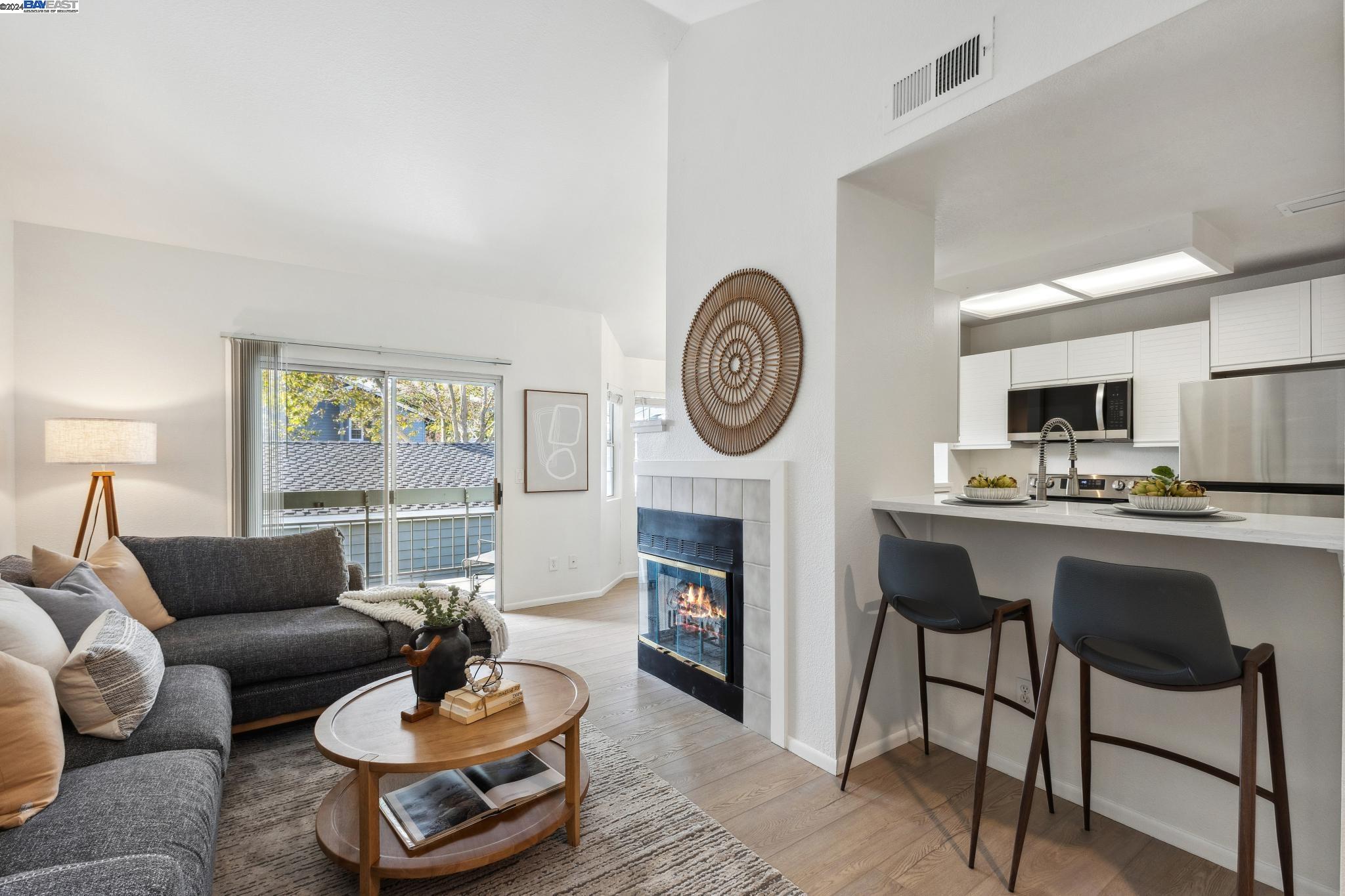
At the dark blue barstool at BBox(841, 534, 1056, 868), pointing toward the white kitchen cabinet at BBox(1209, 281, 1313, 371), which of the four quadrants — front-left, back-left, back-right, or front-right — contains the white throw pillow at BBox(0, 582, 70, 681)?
back-left

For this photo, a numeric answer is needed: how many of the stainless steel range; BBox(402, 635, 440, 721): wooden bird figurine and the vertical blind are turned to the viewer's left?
1

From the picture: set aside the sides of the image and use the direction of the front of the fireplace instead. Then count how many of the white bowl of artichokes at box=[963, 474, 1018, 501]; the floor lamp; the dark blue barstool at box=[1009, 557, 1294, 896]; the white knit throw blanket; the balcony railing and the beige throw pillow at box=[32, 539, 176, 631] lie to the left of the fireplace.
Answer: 2

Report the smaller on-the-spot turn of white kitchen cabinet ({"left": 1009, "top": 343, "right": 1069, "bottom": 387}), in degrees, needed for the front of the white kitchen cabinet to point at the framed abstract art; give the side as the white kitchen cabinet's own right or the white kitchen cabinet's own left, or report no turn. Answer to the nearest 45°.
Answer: approximately 45° to the white kitchen cabinet's own right

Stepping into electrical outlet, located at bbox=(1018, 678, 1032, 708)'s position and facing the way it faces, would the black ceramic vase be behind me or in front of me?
in front

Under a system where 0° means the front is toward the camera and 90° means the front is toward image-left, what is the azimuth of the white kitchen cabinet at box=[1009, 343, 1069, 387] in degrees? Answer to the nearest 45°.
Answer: approximately 45°

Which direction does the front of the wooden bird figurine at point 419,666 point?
to the viewer's left

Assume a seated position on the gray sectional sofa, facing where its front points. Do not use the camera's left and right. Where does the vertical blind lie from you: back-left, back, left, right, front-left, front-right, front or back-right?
back-left

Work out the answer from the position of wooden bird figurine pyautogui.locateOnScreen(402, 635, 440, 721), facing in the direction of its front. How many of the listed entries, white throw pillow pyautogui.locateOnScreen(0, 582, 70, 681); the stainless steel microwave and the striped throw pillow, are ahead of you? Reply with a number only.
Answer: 2

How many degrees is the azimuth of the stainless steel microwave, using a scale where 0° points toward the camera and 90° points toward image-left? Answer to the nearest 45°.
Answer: approximately 45°

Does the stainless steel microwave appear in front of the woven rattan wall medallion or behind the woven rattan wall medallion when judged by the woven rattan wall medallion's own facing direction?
behind

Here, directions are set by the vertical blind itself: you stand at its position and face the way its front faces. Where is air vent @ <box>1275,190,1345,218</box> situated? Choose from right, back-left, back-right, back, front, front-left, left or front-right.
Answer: front-left

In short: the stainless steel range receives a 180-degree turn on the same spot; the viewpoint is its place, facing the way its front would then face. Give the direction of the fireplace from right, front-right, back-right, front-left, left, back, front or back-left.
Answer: back-left

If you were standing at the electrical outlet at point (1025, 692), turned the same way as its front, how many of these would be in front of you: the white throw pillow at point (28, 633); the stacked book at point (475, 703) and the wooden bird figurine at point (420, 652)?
3
